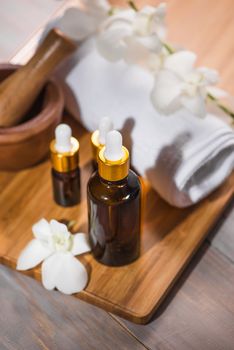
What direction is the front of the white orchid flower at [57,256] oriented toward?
toward the camera
